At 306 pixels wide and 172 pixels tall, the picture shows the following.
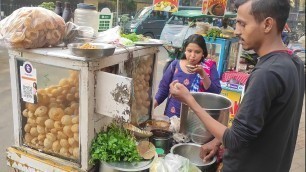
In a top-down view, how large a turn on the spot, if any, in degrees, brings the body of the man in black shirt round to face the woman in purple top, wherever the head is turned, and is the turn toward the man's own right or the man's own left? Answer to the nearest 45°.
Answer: approximately 90° to the man's own right

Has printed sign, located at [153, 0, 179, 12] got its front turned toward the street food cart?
yes

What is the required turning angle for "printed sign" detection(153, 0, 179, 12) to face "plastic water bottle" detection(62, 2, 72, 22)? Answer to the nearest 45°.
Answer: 0° — it already faces it

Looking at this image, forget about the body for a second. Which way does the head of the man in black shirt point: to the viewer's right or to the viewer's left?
to the viewer's left

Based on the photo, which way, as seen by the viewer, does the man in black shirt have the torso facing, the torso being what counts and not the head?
to the viewer's left

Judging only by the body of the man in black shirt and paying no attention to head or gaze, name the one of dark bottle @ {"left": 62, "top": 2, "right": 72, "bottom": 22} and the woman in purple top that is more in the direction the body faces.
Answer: the dark bottle

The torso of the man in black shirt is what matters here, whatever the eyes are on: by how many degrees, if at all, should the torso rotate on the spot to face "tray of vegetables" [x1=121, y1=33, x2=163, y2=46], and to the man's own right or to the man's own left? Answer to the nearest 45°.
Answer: approximately 45° to the man's own right

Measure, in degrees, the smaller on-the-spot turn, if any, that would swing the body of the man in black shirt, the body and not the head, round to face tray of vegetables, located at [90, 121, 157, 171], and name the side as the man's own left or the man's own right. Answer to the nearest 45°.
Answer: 0° — they already face it

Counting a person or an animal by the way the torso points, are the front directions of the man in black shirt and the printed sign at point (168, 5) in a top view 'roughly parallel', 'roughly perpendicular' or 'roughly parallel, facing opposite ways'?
roughly perpendicular

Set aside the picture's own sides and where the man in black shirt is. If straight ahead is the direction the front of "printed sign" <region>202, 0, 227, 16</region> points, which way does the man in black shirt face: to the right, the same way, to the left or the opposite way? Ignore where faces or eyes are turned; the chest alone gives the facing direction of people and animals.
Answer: to the right
